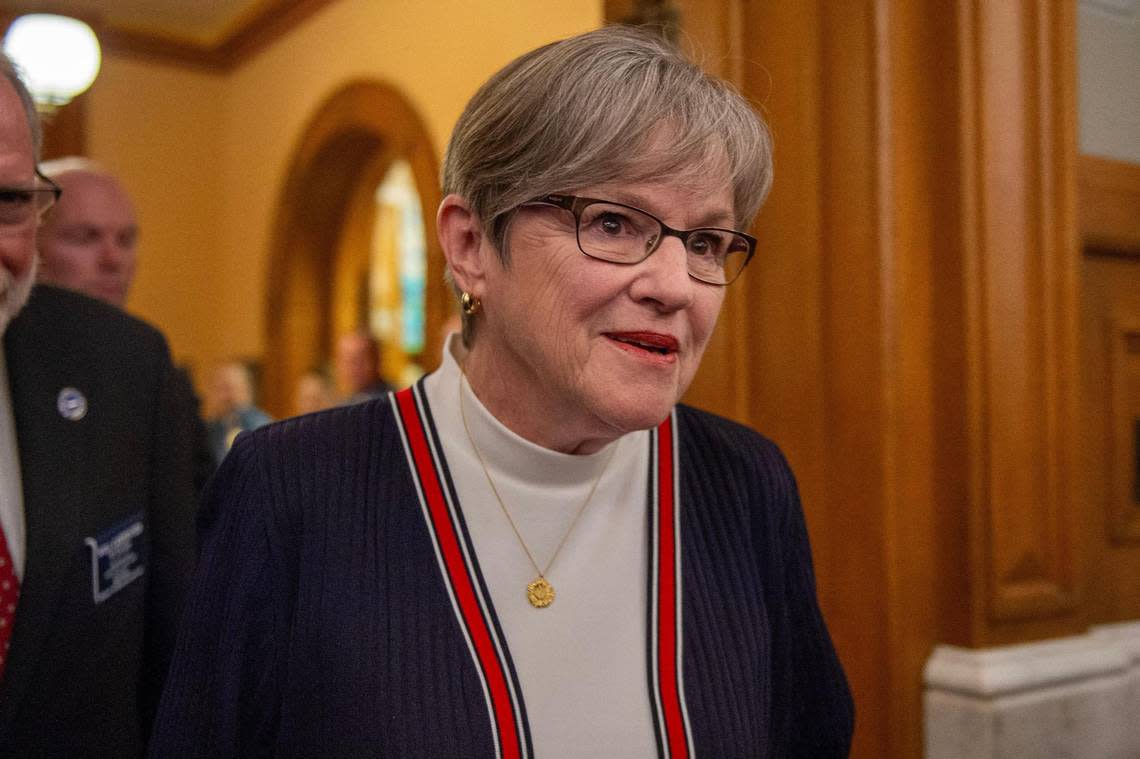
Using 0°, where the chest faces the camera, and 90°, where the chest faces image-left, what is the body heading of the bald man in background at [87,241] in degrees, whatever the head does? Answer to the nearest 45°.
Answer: approximately 315°

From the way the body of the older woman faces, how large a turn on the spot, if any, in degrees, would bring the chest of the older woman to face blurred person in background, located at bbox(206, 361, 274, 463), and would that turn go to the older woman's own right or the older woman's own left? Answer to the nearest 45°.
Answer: approximately 135° to the older woman's own left

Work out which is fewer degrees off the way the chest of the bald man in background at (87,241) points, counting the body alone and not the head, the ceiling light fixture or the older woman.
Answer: the older woman

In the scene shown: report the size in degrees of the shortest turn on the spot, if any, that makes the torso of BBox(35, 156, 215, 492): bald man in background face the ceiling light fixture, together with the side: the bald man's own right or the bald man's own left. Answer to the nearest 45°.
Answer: approximately 135° to the bald man's own left

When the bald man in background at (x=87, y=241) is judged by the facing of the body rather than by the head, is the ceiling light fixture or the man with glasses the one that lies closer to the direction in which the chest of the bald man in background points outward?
the man with glasses

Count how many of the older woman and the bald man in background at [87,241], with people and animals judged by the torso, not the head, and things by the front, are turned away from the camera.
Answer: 0

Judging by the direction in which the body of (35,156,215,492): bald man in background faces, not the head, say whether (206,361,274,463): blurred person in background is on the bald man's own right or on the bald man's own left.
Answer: on the bald man's own left

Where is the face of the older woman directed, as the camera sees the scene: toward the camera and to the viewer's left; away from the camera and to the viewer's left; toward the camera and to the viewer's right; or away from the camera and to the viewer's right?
toward the camera and to the viewer's right

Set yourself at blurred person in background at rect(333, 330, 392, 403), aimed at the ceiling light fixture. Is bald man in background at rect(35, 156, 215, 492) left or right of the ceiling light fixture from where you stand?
left

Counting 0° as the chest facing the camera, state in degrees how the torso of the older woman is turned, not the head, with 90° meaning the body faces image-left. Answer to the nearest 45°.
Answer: approximately 315°
